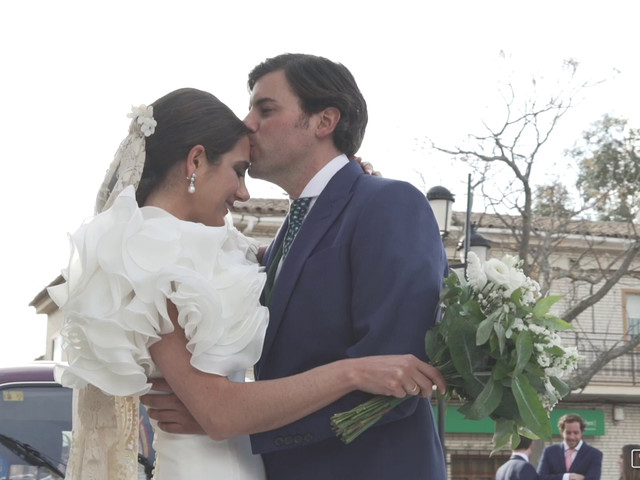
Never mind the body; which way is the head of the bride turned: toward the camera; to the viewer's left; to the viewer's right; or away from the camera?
to the viewer's right

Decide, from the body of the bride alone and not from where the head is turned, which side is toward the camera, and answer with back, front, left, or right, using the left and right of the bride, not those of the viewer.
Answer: right

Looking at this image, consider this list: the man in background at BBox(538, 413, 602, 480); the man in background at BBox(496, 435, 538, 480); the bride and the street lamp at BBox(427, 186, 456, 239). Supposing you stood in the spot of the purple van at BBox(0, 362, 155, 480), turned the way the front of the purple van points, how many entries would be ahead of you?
1

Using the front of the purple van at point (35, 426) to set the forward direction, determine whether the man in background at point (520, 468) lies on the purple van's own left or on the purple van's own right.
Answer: on the purple van's own left

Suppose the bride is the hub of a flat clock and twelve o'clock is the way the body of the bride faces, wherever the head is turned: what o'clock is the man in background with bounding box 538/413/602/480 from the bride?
The man in background is roughly at 10 o'clock from the bride.

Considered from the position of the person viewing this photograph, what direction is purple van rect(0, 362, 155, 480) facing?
facing the viewer

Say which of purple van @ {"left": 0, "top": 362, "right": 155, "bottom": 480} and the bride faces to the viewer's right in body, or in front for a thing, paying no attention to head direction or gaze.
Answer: the bride

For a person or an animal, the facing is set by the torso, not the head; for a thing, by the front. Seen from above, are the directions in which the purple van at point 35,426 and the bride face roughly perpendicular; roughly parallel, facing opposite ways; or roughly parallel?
roughly perpendicular

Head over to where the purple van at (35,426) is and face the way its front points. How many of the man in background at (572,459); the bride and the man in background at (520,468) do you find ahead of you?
1

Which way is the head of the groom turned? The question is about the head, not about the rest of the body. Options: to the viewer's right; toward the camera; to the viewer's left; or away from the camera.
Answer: to the viewer's left

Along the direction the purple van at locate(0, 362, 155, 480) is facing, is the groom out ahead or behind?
ahead

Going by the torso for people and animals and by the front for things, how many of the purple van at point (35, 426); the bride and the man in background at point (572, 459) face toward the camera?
2

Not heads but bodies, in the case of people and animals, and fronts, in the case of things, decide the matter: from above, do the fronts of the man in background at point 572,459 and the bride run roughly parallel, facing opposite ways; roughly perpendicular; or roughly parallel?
roughly perpendicular
